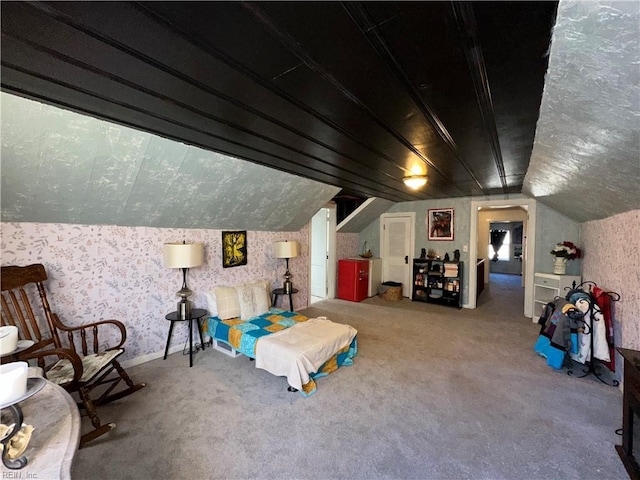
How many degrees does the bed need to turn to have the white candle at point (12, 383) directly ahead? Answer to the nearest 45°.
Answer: approximately 90° to its right

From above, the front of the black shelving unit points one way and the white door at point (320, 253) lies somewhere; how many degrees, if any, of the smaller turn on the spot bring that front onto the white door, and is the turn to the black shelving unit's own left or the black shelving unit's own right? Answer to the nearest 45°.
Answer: approximately 90° to the black shelving unit's own right

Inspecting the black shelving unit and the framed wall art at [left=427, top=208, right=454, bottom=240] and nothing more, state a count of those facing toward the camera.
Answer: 2

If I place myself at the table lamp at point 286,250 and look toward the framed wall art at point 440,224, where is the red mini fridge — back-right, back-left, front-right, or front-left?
front-left

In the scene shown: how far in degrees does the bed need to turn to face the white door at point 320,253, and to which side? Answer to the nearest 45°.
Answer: approximately 135° to its left

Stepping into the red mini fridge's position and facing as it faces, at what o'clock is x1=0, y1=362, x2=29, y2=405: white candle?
The white candle is roughly at 2 o'clock from the red mini fridge.

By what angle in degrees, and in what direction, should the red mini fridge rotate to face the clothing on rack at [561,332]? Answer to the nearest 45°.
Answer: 0° — it already faces it

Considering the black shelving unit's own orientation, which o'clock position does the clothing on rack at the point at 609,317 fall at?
The clothing on rack is roughly at 11 o'clock from the black shelving unit.

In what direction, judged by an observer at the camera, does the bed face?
facing the viewer and to the right of the viewer

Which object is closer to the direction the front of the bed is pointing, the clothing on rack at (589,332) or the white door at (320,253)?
the clothing on rack

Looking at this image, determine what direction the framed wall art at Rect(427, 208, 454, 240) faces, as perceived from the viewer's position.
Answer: facing the viewer

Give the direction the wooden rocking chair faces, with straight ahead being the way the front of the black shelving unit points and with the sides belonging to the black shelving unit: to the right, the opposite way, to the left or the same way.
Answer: to the left

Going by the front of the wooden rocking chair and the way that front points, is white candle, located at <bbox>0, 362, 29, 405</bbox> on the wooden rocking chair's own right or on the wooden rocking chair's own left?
on the wooden rocking chair's own right

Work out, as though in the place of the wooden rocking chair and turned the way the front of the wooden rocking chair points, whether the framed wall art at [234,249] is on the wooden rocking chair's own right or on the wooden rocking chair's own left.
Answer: on the wooden rocking chair's own left

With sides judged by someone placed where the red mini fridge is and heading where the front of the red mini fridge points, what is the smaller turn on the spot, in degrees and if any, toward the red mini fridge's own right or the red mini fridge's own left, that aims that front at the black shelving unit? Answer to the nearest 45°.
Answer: approximately 45° to the red mini fridge's own left

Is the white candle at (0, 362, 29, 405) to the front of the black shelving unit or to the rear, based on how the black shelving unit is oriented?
to the front

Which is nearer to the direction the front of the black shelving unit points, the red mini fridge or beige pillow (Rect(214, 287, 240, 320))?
the beige pillow

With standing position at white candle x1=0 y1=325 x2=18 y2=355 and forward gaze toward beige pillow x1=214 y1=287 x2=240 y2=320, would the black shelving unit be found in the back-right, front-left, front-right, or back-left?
front-right

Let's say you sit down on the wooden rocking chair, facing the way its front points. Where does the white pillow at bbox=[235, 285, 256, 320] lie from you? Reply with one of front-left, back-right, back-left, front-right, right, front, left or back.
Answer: front-left

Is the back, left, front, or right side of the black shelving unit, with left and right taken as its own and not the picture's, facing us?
front
